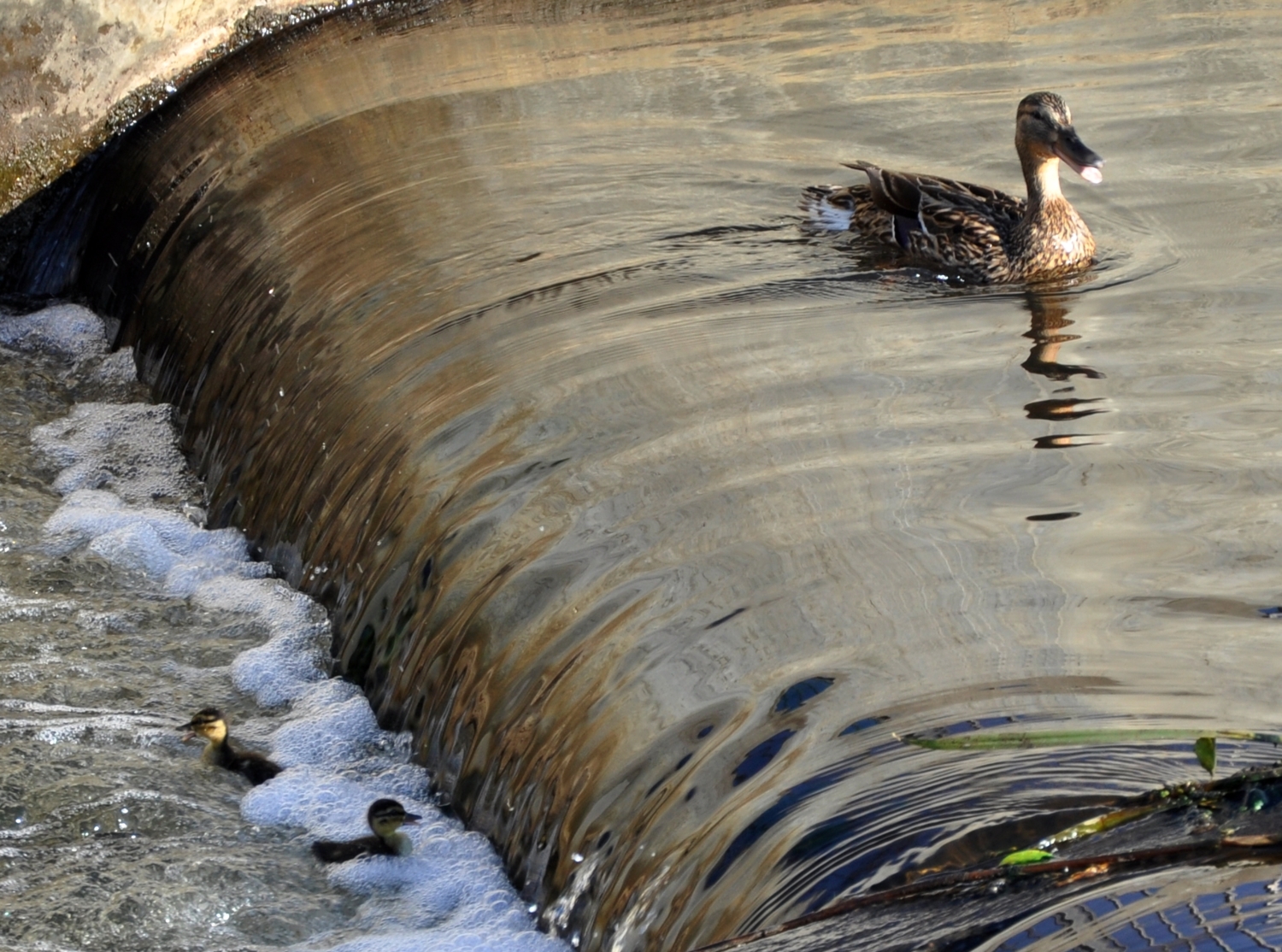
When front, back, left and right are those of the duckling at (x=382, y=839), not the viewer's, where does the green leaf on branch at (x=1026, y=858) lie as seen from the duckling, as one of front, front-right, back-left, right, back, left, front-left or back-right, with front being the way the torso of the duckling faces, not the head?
front-right

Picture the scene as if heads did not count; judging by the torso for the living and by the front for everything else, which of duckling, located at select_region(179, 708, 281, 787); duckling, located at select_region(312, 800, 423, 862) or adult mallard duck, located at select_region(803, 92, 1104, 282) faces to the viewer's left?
duckling, located at select_region(179, 708, 281, 787)

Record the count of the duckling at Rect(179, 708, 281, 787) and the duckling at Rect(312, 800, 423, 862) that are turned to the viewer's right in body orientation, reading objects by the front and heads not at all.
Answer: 1

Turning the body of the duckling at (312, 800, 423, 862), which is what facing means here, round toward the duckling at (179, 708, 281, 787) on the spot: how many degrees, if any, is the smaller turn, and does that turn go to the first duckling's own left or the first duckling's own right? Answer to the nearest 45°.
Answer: approximately 135° to the first duckling's own left

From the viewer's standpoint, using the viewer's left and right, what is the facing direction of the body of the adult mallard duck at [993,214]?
facing the viewer and to the right of the viewer

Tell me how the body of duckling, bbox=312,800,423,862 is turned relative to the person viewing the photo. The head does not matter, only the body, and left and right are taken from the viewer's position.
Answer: facing to the right of the viewer

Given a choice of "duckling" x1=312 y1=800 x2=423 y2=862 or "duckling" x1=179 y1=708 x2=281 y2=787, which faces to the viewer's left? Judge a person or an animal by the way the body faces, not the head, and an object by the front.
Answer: "duckling" x1=179 y1=708 x2=281 y2=787

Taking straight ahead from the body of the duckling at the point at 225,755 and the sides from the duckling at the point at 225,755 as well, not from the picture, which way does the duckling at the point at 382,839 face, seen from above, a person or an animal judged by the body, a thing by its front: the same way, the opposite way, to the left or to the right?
the opposite way

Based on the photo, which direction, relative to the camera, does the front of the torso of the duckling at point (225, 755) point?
to the viewer's left

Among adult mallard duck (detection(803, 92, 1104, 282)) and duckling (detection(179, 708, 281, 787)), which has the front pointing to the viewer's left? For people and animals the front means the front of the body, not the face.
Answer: the duckling
